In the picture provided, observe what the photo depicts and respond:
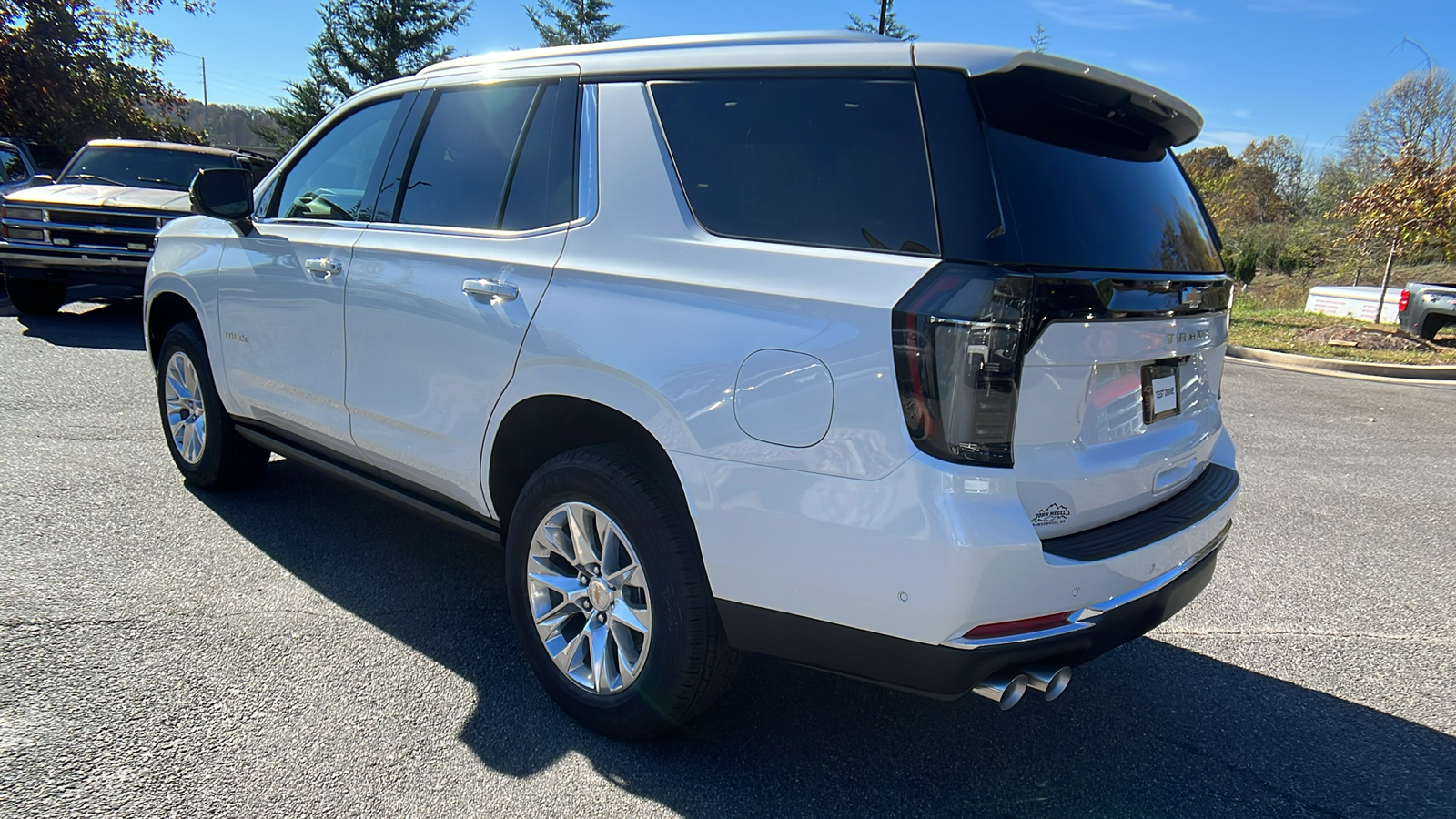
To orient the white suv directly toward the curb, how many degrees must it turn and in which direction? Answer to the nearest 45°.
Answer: approximately 90° to its right

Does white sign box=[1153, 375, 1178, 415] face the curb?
no

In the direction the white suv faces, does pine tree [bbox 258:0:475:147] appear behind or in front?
in front

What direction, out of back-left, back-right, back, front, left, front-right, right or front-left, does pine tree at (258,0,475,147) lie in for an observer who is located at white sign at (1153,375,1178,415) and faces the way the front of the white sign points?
back

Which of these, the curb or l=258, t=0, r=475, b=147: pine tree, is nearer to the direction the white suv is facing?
the pine tree

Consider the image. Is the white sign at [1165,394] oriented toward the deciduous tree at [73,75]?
no

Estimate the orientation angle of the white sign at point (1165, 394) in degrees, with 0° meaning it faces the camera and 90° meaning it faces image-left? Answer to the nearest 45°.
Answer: approximately 315°

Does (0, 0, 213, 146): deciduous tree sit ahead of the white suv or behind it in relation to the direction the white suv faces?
ahead

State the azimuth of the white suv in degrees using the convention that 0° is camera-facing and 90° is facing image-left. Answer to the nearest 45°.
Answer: approximately 135°
